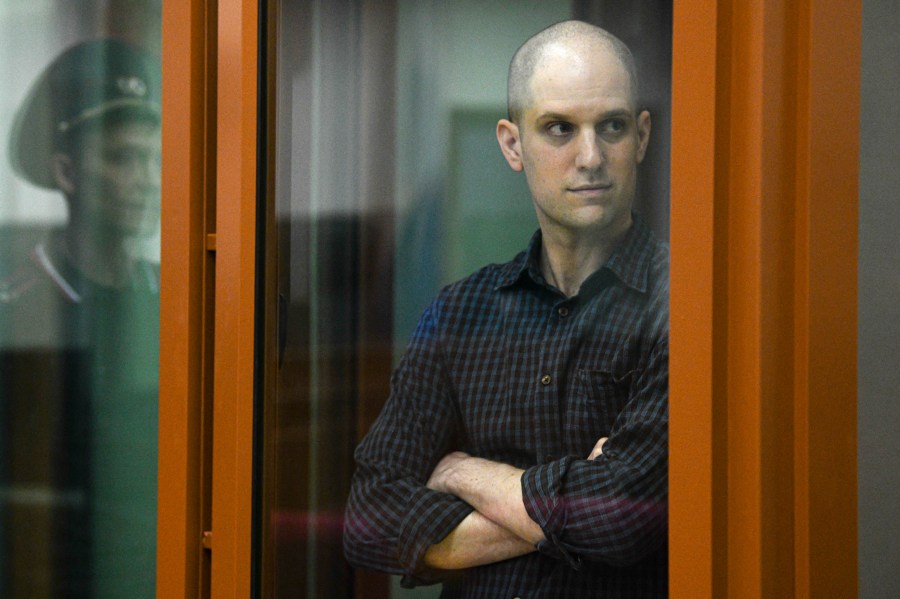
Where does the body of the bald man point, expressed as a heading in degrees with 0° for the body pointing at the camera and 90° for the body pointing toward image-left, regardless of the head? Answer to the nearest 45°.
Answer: approximately 0°

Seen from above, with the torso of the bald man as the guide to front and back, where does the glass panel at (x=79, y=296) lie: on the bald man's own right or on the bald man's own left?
on the bald man's own right

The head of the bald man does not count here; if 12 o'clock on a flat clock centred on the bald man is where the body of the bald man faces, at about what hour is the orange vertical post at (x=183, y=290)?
The orange vertical post is roughly at 2 o'clock from the bald man.
